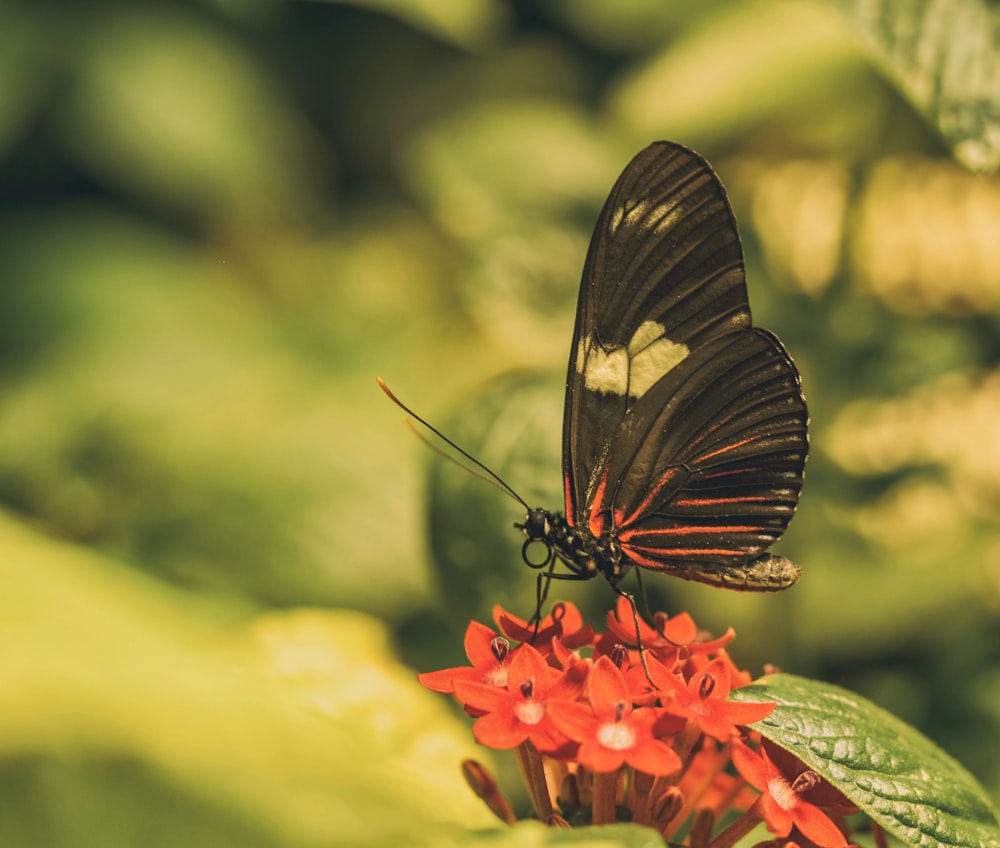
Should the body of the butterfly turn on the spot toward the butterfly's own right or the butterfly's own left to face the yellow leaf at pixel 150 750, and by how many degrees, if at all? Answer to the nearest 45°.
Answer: approximately 45° to the butterfly's own left

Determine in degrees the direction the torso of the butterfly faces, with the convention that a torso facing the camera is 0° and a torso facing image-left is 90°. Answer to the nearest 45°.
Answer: approximately 90°
